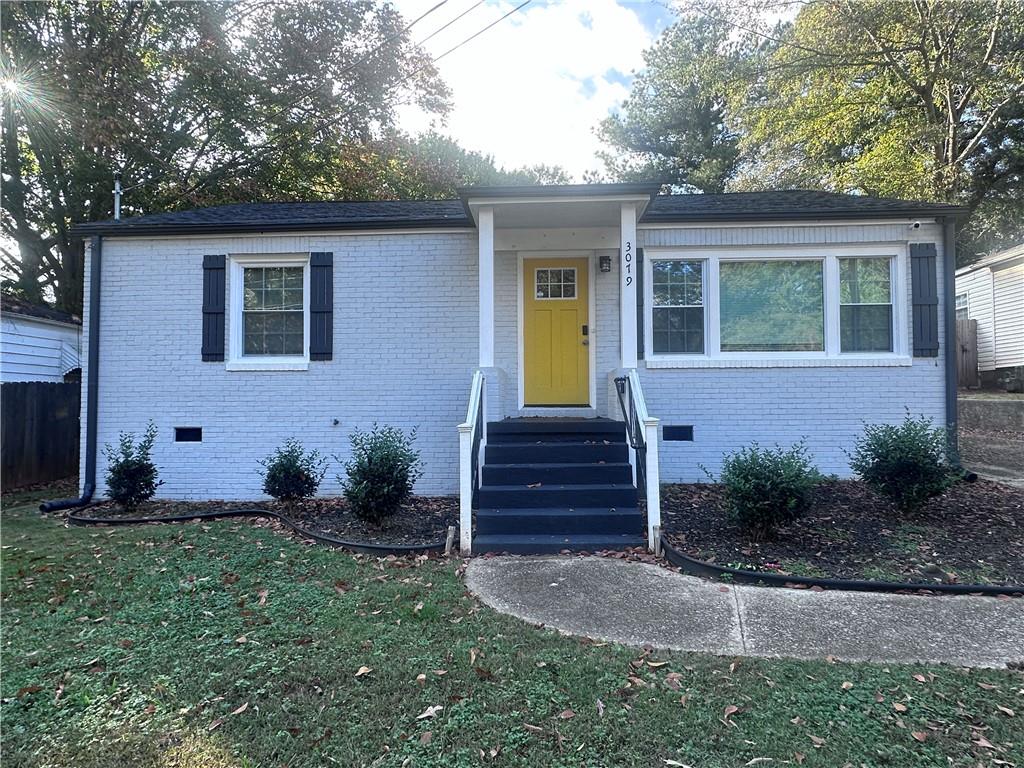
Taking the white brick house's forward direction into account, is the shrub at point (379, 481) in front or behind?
in front

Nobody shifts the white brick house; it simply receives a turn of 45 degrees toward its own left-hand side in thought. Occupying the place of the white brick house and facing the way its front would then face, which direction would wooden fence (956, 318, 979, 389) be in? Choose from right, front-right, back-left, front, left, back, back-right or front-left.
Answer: left

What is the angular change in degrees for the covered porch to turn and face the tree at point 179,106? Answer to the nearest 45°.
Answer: approximately 135° to its right

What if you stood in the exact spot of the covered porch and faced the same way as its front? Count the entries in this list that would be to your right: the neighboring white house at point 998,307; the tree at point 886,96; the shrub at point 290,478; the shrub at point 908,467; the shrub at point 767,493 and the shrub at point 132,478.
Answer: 2

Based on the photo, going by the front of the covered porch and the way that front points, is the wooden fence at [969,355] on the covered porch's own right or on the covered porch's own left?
on the covered porch's own left

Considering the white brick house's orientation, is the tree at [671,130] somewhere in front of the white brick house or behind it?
behind

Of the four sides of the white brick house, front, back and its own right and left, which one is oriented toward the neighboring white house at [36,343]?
right

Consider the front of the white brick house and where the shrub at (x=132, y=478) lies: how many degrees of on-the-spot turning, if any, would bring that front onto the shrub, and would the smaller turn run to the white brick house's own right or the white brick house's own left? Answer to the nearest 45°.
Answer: approximately 90° to the white brick house's own right

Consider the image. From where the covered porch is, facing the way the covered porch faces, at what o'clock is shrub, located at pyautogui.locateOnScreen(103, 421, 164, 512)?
The shrub is roughly at 3 o'clock from the covered porch.

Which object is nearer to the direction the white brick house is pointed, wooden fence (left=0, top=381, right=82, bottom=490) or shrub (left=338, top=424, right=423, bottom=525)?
the shrub

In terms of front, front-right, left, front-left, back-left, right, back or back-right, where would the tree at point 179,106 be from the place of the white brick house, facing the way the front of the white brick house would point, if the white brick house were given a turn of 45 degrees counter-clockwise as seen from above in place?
back

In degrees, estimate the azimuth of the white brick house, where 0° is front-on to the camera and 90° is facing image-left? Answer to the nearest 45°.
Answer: approximately 0°

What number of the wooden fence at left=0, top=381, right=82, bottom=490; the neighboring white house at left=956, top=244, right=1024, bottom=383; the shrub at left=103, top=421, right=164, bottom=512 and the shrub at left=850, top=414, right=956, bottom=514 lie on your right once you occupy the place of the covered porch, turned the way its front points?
2

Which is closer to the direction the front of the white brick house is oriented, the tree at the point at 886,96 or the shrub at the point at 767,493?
the shrub

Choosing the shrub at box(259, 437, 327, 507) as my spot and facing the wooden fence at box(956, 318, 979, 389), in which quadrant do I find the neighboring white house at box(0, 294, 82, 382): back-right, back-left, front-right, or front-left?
back-left

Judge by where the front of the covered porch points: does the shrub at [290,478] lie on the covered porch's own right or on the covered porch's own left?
on the covered porch's own right

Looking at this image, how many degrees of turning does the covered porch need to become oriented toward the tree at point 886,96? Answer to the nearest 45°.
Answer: approximately 135° to its left
